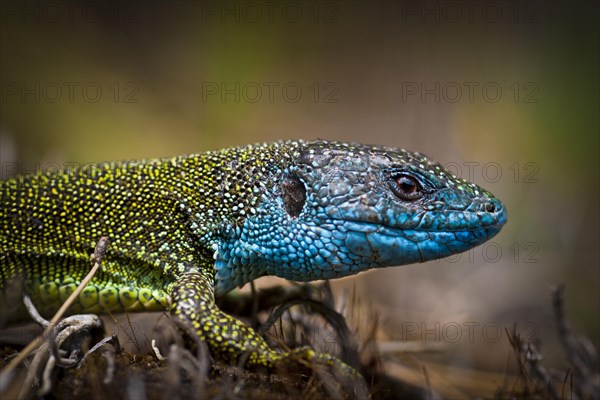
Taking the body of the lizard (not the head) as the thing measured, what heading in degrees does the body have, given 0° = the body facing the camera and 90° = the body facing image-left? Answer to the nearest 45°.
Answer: approximately 270°
